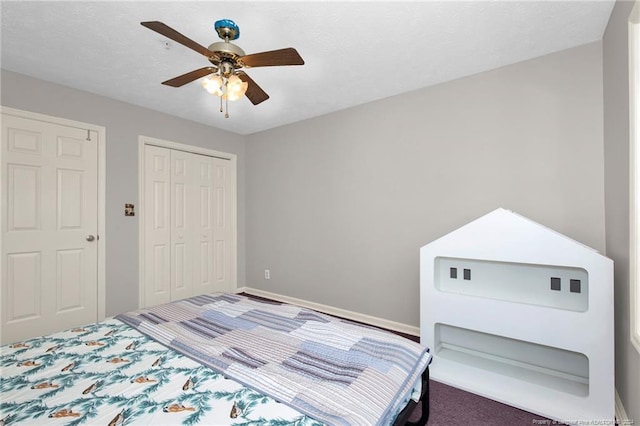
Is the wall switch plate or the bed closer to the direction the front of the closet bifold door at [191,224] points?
the bed

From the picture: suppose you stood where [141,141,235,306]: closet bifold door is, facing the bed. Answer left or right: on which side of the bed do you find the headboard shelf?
left

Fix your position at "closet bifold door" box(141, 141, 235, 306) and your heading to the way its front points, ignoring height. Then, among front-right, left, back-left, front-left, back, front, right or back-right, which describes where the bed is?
front-right

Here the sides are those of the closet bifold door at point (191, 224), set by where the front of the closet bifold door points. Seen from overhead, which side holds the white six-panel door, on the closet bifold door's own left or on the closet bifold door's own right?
on the closet bifold door's own right

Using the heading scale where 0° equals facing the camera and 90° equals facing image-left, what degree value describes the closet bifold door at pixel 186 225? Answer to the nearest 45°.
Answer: approximately 315°

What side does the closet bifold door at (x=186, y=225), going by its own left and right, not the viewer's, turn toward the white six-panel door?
right

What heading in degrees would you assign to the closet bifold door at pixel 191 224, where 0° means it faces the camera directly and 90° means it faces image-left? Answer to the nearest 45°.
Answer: approximately 315°

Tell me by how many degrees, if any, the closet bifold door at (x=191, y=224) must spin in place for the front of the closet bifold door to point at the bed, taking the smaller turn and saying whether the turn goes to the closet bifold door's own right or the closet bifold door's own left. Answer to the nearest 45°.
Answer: approximately 45° to the closet bifold door's own right

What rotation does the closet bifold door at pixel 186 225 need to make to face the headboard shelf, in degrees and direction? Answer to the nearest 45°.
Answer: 0° — it already faces it

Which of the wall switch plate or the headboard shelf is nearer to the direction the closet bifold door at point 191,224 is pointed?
the headboard shelf

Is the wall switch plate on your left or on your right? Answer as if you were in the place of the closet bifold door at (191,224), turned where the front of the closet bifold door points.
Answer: on your right

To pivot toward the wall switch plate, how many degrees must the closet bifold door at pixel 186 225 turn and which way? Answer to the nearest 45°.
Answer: approximately 90° to its right
